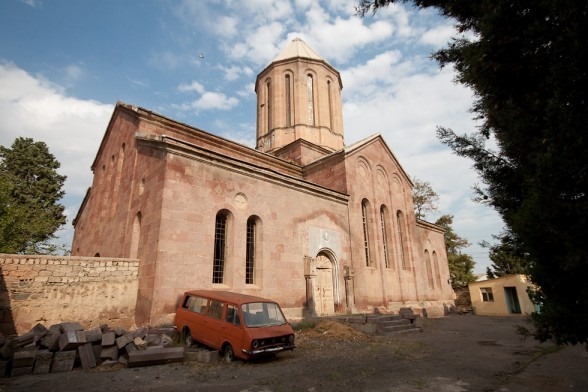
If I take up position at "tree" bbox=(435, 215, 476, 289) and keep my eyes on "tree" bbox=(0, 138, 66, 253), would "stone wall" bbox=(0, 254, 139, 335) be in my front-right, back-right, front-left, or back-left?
front-left

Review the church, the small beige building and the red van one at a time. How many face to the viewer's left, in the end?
0

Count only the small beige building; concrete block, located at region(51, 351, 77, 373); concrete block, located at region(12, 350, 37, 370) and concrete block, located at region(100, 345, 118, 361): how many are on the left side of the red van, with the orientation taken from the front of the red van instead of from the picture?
1

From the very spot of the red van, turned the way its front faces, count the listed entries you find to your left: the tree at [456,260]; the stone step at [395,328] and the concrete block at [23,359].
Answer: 2

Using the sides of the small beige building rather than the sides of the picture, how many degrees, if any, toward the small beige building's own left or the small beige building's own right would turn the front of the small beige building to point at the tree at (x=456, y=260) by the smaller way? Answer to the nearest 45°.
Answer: approximately 180°

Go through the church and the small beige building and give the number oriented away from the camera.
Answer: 0

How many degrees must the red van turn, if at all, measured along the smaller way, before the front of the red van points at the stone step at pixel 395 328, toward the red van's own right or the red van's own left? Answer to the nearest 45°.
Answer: approximately 90° to the red van's own left

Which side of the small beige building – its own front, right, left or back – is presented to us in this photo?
front

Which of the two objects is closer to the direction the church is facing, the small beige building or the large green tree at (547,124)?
the large green tree

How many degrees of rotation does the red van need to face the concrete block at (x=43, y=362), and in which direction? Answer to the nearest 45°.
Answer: approximately 135° to its right

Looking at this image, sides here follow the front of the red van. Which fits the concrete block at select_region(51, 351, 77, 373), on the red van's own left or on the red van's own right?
on the red van's own right

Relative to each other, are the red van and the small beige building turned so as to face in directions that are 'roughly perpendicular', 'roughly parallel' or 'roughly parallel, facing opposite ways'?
roughly perpendicular

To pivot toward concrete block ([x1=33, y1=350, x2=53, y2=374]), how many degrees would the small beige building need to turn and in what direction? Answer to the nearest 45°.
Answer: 0° — it already faces it

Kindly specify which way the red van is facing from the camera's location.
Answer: facing the viewer and to the right of the viewer

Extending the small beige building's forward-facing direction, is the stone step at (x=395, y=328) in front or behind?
in front

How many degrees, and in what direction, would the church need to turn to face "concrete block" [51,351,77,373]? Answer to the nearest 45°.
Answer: approximately 90° to its right

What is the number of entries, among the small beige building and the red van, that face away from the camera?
0
